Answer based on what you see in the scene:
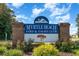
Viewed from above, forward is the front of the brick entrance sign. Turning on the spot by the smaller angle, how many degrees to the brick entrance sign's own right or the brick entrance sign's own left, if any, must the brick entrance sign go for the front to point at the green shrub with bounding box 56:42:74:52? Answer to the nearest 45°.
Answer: approximately 90° to the brick entrance sign's own left

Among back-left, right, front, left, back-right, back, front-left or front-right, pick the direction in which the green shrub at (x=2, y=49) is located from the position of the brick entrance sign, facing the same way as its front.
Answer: right

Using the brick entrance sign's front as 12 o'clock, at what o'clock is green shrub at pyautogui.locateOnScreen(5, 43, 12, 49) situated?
The green shrub is roughly at 3 o'clock from the brick entrance sign.

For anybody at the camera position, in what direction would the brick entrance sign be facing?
facing the viewer
